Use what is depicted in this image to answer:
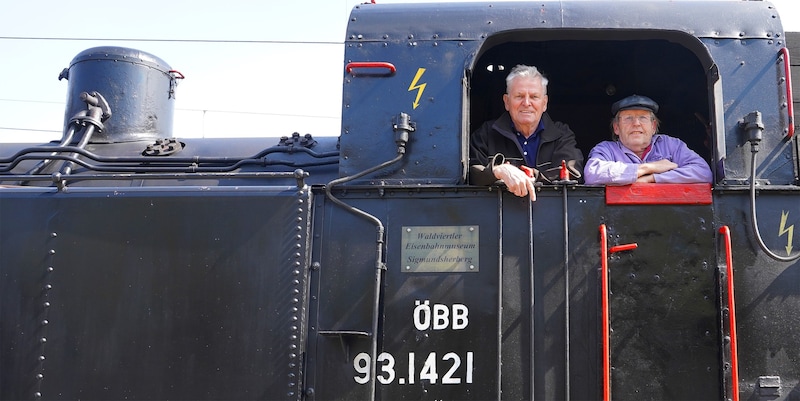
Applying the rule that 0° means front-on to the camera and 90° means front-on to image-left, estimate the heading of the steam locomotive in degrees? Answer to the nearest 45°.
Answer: approximately 90°

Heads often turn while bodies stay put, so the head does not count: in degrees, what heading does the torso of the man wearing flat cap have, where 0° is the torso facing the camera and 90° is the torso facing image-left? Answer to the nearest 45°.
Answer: approximately 0°
